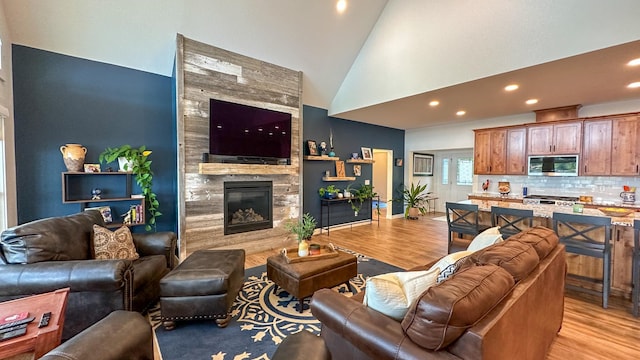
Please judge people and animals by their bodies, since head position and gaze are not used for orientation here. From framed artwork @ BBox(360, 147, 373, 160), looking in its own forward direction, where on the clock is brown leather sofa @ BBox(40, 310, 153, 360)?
The brown leather sofa is roughly at 2 o'clock from the framed artwork.

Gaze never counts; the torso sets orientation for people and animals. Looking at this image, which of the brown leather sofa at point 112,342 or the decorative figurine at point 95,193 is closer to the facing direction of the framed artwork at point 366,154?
the brown leather sofa

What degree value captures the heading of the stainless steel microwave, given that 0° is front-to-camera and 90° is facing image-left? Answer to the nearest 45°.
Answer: approximately 0°

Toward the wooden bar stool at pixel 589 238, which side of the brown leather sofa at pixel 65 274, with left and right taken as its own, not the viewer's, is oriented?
front

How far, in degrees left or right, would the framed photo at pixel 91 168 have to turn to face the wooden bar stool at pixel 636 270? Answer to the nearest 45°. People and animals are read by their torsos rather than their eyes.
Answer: approximately 45° to its left

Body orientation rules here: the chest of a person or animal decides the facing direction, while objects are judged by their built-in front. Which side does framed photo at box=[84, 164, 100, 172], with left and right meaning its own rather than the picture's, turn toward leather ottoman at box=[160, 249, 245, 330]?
front

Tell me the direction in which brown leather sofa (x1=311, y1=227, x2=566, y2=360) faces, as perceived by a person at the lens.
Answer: facing away from the viewer and to the left of the viewer
